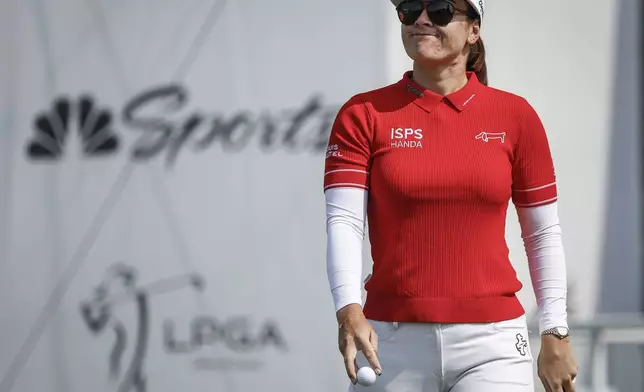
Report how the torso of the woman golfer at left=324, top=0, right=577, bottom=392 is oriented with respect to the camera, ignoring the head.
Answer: toward the camera
